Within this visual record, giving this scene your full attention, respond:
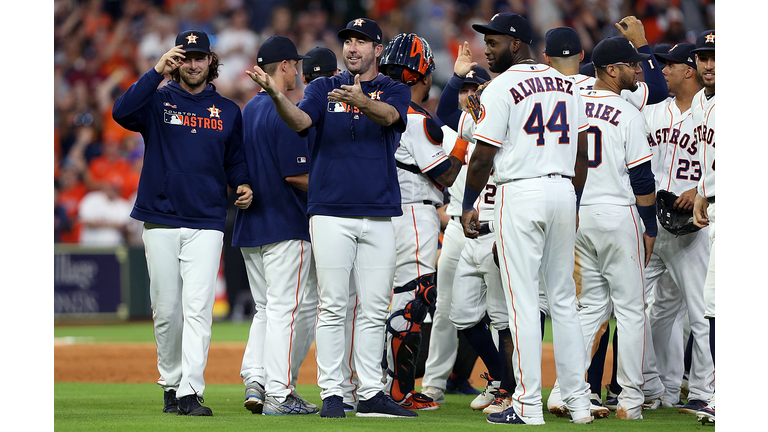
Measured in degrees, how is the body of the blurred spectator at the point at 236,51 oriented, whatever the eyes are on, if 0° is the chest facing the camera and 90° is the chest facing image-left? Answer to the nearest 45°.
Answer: approximately 0°

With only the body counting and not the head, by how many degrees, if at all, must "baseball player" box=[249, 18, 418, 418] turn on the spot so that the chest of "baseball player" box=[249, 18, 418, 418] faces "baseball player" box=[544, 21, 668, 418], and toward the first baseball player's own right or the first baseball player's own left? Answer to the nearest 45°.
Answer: approximately 90° to the first baseball player's own left

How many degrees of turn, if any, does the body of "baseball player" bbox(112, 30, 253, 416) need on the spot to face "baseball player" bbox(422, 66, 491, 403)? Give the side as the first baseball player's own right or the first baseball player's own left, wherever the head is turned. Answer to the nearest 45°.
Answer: approximately 90° to the first baseball player's own left

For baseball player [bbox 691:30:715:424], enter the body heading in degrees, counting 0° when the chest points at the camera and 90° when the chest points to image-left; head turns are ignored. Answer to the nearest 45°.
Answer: approximately 45°

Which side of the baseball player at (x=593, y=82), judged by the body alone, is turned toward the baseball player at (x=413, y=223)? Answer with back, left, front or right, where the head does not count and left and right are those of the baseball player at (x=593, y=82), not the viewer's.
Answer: left

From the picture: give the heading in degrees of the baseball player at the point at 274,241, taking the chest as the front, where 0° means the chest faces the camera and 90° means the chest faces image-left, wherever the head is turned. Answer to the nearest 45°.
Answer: approximately 225°

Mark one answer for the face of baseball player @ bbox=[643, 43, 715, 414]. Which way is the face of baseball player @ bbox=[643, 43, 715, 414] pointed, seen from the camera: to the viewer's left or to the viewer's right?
to the viewer's left
